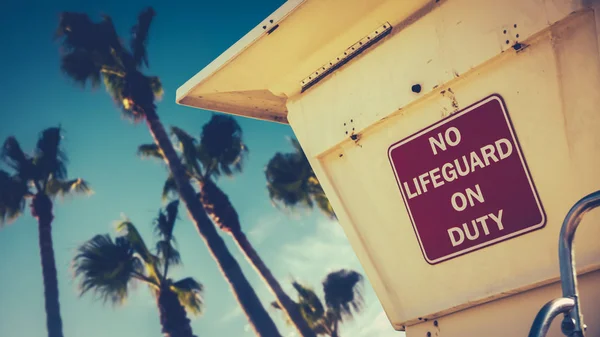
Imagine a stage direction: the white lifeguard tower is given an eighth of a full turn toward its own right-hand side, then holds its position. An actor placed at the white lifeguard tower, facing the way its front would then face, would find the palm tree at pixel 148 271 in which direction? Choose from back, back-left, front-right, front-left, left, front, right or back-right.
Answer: right

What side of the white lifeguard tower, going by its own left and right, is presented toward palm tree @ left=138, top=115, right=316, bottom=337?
back

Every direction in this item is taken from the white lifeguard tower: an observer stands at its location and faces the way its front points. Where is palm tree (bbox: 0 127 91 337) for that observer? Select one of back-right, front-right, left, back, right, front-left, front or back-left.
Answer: back-right

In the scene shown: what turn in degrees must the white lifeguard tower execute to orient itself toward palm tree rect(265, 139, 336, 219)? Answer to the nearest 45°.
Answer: approximately 180°

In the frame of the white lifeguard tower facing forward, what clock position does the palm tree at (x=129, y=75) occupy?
The palm tree is roughly at 5 o'clock from the white lifeguard tower.

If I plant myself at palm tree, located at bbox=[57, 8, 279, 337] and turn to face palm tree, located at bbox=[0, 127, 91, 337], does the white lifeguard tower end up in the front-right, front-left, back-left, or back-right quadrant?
back-left

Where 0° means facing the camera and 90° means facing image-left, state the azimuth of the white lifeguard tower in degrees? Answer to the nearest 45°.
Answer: approximately 0°
